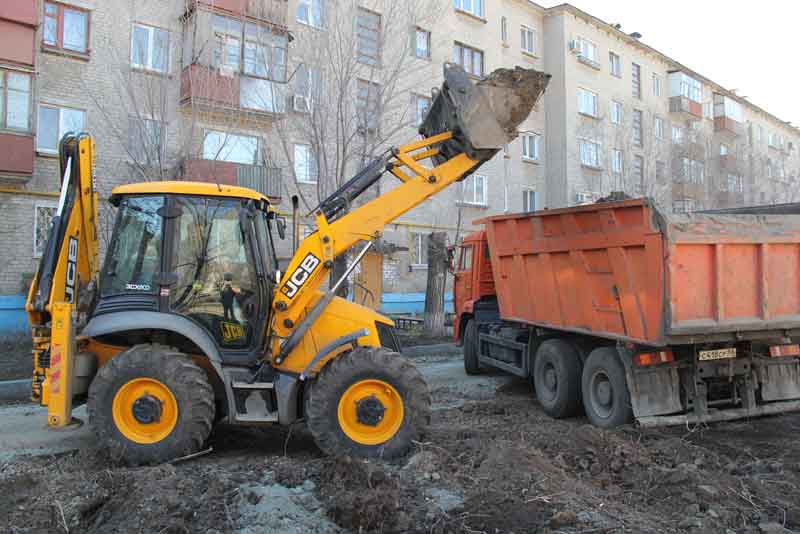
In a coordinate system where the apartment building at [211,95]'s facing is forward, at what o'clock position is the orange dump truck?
The orange dump truck is roughly at 12 o'clock from the apartment building.

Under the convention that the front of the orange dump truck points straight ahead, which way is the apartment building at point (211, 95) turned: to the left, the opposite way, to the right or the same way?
the opposite way

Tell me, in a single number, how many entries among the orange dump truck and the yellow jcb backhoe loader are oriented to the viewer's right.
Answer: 1

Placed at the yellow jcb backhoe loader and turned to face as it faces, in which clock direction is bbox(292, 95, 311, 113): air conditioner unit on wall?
The air conditioner unit on wall is roughly at 9 o'clock from the yellow jcb backhoe loader.

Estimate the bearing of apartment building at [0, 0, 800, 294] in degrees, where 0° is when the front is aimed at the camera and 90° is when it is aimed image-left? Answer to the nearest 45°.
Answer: approximately 315°

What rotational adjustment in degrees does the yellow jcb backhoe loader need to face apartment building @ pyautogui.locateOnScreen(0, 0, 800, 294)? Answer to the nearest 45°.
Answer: approximately 90° to its left

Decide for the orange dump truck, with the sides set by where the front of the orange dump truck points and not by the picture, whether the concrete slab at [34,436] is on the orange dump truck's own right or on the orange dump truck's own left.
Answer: on the orange dump truck's own left

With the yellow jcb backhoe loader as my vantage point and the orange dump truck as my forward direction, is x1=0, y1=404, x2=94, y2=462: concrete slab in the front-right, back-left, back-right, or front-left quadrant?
back-left

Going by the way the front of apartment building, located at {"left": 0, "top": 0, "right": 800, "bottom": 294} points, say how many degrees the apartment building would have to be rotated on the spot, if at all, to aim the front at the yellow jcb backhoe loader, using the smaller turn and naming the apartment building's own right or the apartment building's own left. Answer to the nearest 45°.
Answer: approximately 45° to the apartment building's own right

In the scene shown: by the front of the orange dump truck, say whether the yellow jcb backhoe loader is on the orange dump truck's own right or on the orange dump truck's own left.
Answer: on the orange dump truck's own left

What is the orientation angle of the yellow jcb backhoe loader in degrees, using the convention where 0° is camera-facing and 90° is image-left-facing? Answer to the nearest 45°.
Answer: approximately 270°

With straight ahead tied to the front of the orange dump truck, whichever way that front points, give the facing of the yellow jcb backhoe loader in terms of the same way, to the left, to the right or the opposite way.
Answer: to the right

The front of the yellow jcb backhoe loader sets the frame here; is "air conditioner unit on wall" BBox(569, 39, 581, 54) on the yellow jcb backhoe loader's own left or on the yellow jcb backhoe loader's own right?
on the yellow jcb backhoe loader's own left

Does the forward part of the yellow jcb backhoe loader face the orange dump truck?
yes
